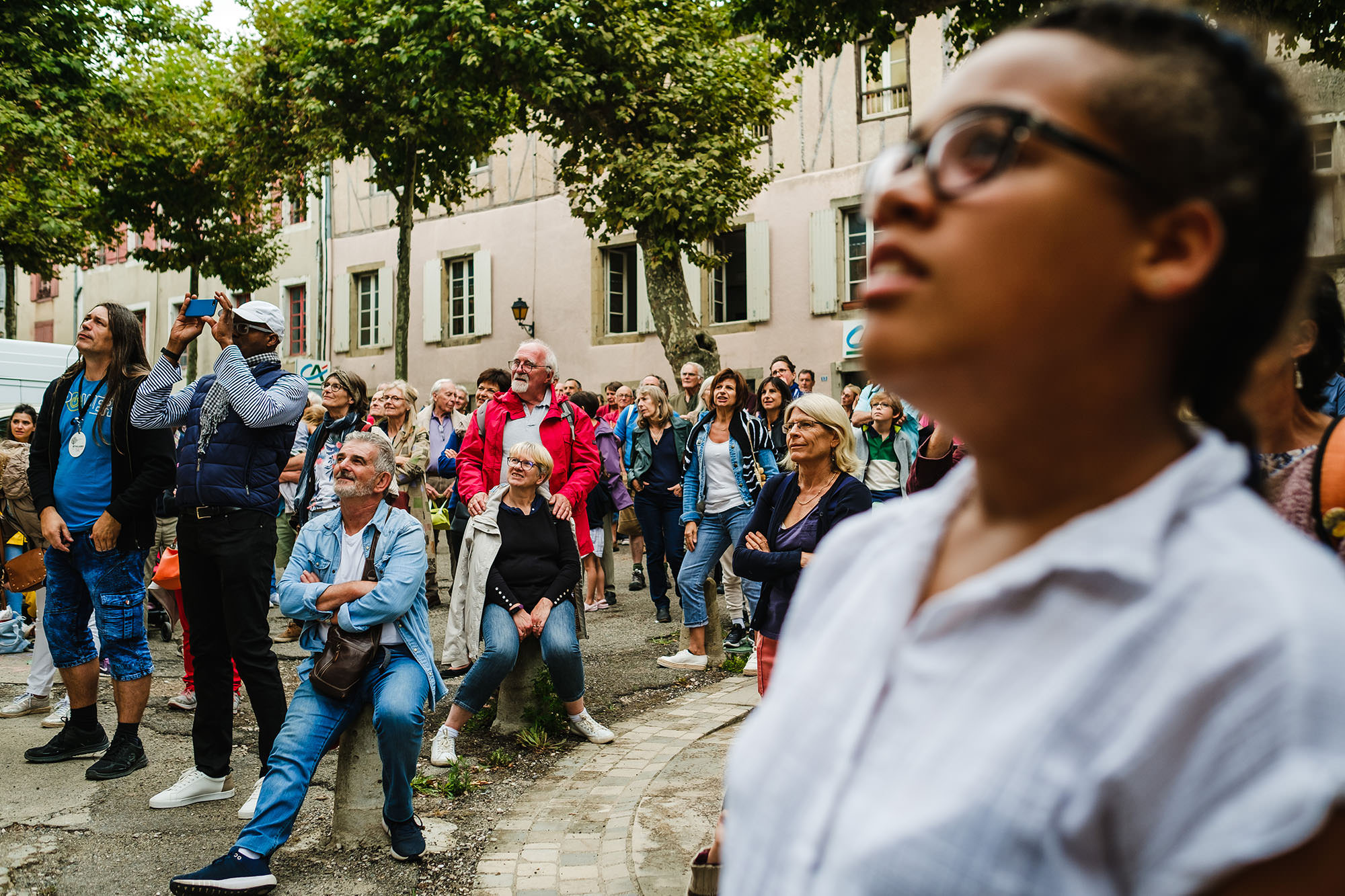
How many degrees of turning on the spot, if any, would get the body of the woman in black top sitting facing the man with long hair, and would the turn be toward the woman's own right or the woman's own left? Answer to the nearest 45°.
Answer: approximately 90° to the woman's own right

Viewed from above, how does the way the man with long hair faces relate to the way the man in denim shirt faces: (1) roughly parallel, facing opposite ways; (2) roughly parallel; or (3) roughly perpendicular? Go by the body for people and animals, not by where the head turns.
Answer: roughly parallel

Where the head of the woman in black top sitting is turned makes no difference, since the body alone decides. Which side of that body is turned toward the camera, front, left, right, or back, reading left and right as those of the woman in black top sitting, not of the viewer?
front

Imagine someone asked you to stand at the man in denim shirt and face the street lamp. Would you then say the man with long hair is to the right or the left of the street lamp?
left

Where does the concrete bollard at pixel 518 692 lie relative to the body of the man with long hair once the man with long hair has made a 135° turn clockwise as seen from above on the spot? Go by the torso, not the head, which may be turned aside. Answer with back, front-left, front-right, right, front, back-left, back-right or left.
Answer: right

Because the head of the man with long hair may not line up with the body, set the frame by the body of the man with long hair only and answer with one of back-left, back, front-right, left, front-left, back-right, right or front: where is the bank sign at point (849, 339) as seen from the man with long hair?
back

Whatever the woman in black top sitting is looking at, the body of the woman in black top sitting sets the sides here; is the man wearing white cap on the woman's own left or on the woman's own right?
on the woman's own right

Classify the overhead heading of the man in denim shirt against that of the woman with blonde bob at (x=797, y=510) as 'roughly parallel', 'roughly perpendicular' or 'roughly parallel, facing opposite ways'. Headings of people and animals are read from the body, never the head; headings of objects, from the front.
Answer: roughly parallel

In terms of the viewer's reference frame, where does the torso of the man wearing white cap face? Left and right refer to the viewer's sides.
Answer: facing the viewer and to the left of the viewer

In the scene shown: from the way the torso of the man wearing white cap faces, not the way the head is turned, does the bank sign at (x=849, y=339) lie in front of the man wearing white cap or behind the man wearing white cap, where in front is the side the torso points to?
behind

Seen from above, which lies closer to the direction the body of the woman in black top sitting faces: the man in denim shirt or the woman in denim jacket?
the man in denim shirt

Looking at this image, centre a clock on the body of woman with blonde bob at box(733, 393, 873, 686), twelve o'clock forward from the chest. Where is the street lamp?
The street lamp is roughly at 4 o'clock from the woman with blonde bob.

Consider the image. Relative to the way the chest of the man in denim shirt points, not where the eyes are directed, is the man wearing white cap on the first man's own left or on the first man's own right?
on the first man's own right
